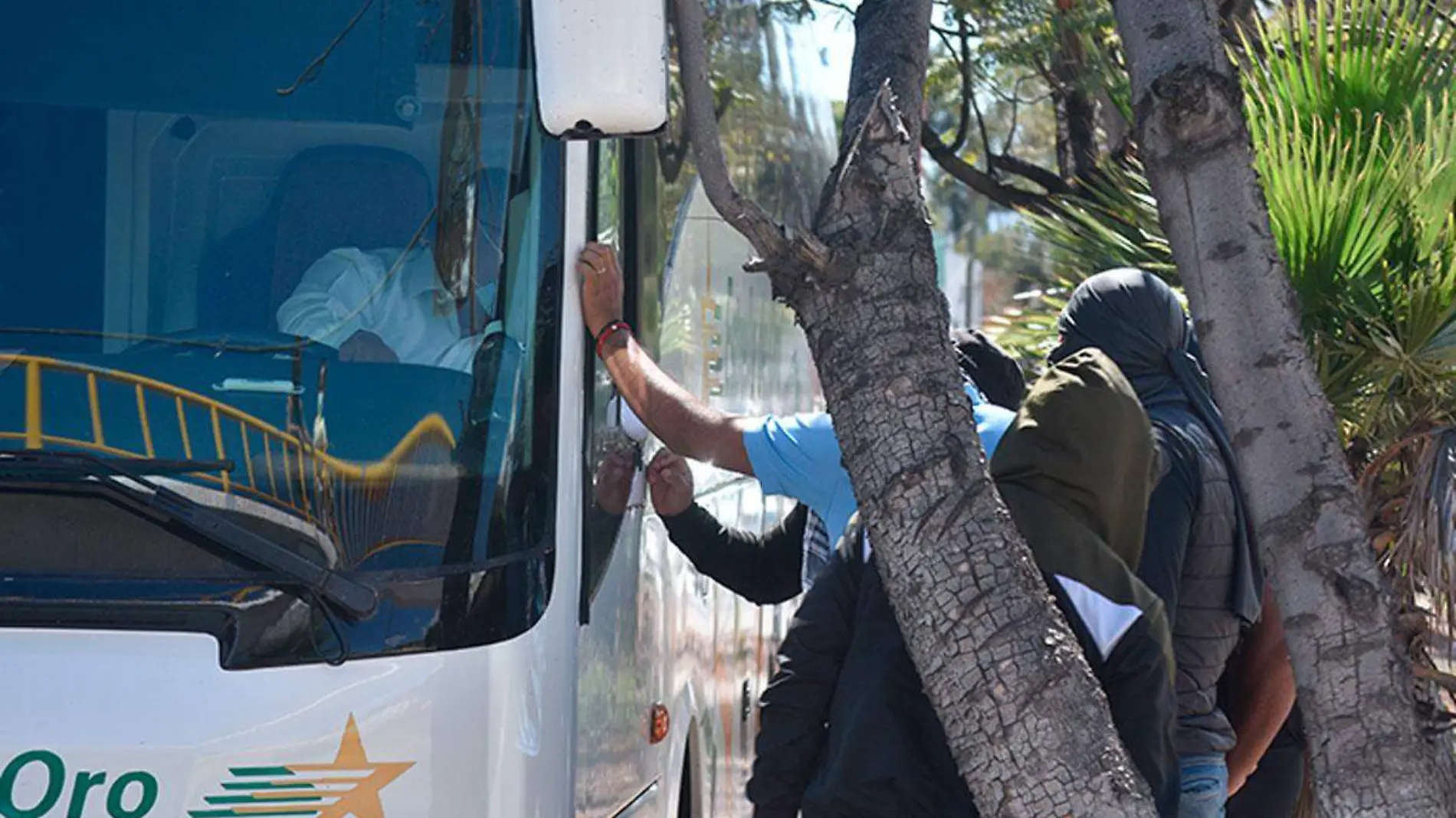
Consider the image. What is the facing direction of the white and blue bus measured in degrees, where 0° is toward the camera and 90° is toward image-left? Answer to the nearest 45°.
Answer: approximately 0°

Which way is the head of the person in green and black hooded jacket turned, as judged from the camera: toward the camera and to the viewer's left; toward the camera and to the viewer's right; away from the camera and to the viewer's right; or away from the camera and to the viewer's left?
away from the camera and to the viewer's left

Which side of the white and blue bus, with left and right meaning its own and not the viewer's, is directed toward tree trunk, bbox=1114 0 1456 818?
left

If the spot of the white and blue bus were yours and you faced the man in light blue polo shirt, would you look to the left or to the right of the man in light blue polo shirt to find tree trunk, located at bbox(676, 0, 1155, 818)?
right

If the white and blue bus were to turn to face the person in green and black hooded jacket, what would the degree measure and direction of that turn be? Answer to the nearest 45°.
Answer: approximately 90° to its left

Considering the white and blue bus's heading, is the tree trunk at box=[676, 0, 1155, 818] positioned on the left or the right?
on its left
